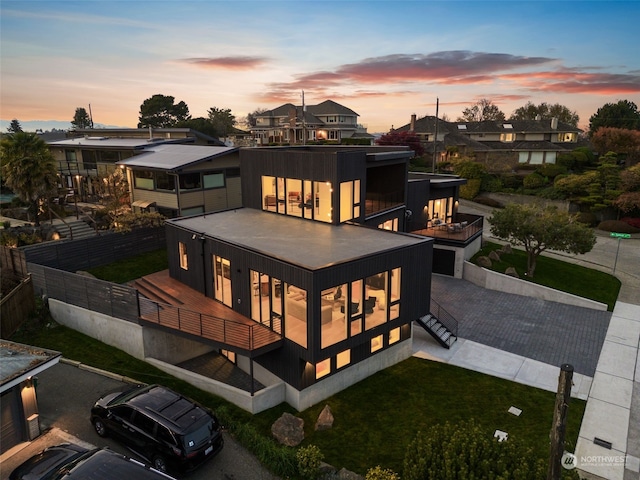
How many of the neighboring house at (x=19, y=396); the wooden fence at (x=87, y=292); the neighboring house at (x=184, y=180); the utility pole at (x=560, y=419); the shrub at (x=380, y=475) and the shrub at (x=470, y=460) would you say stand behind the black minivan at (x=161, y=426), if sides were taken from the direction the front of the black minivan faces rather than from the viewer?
3

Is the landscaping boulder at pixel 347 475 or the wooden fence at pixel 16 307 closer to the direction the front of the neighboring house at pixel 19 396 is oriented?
the landscaping boulder

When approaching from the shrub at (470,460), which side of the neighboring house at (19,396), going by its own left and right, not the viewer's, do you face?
front

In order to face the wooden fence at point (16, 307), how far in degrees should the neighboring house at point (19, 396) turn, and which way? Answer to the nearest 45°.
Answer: approximately 135° to its left

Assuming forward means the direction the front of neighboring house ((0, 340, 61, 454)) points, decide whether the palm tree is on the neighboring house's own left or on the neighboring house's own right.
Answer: on the neighboring house's own left

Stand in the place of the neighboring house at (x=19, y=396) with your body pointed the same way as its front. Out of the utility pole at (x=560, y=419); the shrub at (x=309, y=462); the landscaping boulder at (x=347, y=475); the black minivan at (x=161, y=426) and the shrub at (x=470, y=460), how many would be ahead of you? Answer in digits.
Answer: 5

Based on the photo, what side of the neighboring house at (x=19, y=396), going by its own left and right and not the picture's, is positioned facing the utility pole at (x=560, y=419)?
front

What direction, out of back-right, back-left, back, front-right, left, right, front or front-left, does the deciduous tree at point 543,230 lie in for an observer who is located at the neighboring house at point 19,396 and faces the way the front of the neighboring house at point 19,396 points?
front-left

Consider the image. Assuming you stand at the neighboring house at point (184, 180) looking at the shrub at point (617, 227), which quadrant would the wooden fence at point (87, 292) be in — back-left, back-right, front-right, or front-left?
back-right

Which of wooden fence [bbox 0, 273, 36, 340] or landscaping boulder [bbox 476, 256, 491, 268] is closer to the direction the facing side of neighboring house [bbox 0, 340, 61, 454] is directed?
the landscaping boulder
